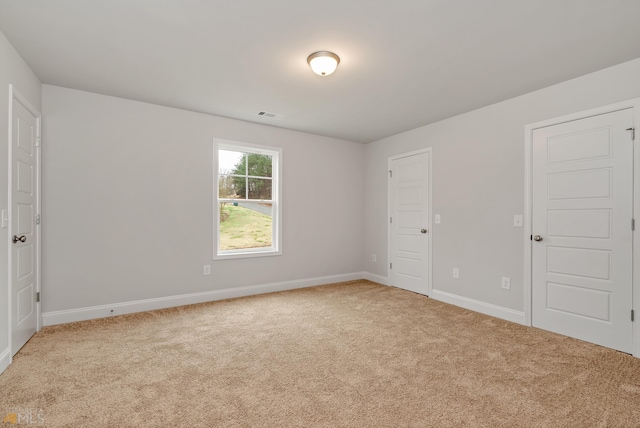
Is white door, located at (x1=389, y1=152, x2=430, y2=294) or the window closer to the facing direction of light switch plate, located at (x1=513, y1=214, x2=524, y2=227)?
the window

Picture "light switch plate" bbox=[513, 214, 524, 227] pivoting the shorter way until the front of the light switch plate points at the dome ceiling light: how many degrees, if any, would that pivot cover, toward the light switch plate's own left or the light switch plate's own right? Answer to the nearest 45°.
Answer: approximately 45° to the light switch plate's own right

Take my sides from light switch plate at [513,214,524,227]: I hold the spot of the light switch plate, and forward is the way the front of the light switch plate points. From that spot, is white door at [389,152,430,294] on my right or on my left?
on my right
